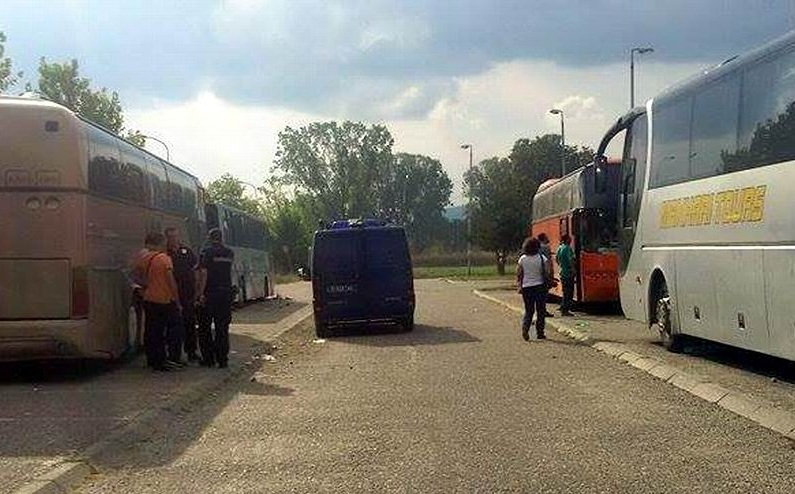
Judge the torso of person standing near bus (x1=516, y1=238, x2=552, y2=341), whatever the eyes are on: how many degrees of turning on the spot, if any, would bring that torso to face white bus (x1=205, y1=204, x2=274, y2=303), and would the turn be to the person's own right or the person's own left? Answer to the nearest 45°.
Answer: approximately 45° to the person's own left

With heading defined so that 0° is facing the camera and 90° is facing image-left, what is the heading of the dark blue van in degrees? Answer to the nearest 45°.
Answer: approximately 180°

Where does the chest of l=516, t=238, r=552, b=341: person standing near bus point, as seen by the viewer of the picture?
away from the camera

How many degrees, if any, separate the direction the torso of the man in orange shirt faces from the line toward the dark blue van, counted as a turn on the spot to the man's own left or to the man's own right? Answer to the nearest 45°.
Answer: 0° — they already face it

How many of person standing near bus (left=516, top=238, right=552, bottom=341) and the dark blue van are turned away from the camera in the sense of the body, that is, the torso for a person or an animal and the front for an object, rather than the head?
2

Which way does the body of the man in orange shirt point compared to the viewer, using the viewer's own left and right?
facing away from the viewer and to the right of the viewer

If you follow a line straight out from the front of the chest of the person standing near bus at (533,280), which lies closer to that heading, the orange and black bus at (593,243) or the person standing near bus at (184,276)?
the orange and black bus

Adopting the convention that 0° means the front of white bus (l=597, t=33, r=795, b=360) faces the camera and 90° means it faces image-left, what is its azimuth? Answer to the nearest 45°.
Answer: approximately 135°
